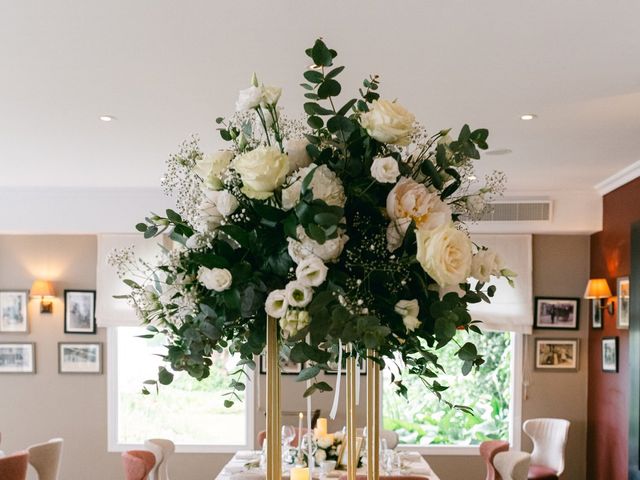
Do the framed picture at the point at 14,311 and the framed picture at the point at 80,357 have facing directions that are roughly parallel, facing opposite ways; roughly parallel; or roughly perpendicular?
roughly parallel

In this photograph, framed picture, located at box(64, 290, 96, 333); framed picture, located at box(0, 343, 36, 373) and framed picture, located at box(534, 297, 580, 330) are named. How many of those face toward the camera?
3

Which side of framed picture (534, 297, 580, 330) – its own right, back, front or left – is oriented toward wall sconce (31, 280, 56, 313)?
right

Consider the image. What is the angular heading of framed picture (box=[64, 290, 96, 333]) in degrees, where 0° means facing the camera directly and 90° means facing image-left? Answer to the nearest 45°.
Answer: approximately 0°

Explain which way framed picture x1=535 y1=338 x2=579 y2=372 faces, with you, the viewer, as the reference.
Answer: facing the viewer

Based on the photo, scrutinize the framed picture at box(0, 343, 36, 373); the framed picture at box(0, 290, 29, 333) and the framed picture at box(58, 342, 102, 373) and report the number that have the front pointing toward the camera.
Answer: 3

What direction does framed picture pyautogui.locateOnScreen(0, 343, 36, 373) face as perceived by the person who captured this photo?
facing the viewer

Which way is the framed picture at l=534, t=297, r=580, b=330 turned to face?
toward the camera

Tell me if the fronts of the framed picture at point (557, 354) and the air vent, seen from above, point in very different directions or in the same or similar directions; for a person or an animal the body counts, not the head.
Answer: same or similar directions

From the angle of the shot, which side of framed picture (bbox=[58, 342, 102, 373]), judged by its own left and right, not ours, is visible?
front

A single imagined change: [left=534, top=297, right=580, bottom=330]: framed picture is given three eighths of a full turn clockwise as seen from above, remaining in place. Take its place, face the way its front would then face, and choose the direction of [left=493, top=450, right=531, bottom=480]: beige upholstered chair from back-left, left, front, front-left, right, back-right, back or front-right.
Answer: back-left
